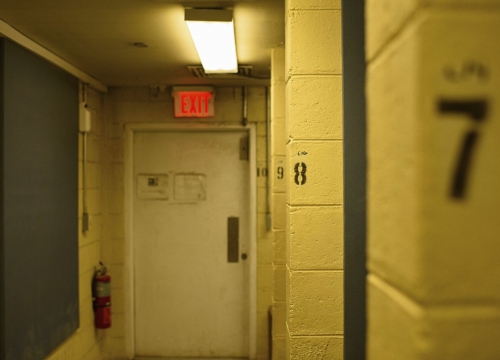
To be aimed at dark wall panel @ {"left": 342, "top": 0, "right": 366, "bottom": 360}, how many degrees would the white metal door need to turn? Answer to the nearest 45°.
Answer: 0° — it already faces it

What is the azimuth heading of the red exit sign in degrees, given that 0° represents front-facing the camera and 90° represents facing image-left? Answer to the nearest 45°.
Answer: approximately 0°

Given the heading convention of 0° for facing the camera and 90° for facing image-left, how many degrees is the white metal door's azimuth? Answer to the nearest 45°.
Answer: approximately 0°

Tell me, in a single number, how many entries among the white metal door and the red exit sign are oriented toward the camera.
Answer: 2

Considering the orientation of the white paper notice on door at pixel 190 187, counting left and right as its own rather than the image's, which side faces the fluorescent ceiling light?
front

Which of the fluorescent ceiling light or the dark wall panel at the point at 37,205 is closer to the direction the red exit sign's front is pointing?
the fluorescent ceiling light

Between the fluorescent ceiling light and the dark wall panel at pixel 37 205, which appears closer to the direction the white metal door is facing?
the fluorescent ceiling light

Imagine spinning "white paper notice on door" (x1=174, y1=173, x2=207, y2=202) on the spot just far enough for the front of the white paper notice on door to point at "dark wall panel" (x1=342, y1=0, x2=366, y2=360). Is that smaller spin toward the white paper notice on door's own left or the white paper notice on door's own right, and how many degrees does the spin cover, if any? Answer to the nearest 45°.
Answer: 0° — it already faces it

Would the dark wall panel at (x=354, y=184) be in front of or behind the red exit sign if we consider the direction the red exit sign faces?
in front

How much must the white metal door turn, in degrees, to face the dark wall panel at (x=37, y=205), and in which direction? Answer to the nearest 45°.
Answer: approximately 45° to its right
